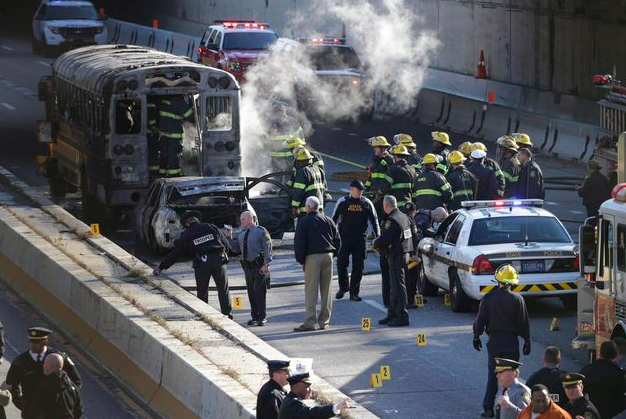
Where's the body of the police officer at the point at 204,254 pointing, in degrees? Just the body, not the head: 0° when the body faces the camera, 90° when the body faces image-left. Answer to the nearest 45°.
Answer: approximately 180°

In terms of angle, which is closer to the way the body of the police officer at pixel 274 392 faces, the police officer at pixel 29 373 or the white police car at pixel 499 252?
the white police car

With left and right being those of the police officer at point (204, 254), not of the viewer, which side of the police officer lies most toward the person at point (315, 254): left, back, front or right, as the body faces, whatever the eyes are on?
right

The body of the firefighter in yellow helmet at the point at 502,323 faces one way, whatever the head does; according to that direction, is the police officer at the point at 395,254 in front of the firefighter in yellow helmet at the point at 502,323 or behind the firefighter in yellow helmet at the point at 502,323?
in front

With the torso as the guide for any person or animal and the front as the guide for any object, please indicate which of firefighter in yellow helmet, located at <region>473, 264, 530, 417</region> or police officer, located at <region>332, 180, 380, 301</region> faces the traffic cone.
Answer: firefighter in yellow helmet, located at <region>473, 264, 530, 417</region>

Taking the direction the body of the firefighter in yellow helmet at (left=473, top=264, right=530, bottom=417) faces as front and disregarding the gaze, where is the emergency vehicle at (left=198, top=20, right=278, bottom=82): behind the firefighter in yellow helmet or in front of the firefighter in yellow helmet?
in front

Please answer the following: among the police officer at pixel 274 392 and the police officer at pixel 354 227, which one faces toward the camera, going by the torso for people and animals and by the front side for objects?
the police officer at pixel 354 227

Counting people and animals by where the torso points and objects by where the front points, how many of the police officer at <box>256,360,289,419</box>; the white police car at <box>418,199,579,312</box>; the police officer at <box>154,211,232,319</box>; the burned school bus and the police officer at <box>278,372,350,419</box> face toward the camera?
0

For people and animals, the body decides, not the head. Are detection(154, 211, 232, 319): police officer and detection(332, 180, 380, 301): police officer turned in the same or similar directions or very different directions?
very different directions

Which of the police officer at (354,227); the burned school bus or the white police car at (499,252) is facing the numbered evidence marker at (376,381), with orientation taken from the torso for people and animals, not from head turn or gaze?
the police officer

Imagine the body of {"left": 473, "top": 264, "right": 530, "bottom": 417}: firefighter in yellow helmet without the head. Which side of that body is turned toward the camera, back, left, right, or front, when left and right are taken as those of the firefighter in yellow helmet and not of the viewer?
back
